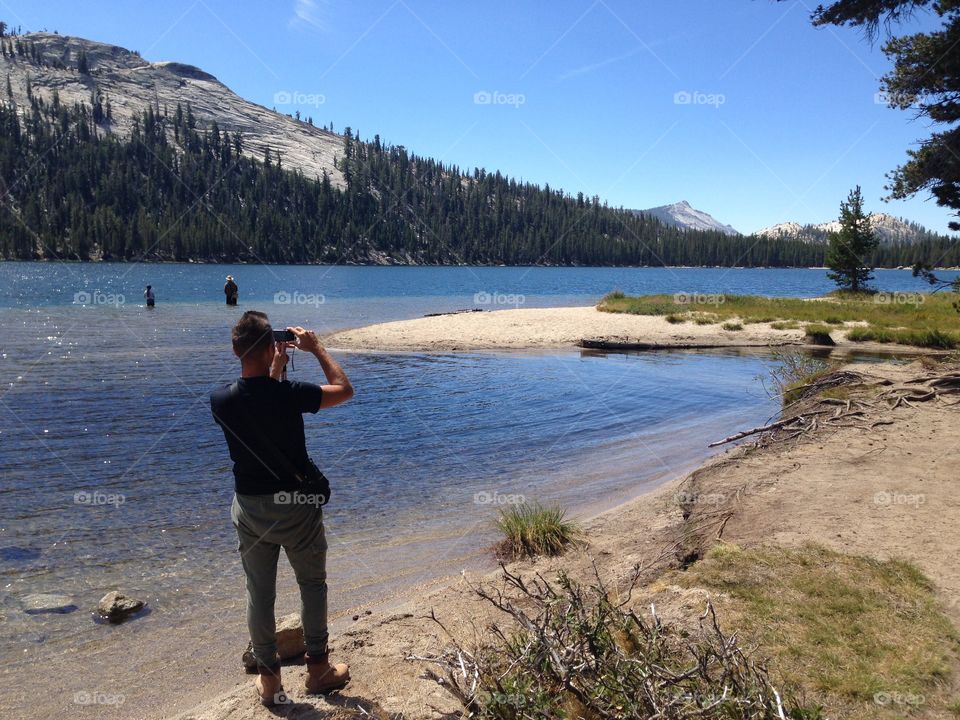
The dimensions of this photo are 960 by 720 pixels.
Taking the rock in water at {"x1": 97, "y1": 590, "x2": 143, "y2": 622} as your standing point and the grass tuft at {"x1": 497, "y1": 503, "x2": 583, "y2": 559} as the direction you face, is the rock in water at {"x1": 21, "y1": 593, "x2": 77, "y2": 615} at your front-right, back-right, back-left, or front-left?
back-left

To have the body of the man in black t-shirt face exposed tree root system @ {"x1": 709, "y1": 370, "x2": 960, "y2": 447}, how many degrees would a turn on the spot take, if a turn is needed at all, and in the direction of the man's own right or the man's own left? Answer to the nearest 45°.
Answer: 0° — they already face it

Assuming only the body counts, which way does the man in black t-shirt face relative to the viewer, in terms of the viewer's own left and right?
facing away from the viewer and to the right of the viewer

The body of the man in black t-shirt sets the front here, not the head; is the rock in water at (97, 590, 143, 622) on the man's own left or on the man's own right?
on the man's own left

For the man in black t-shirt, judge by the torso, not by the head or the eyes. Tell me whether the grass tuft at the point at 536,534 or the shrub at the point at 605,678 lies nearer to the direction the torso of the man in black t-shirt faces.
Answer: the grass tuft

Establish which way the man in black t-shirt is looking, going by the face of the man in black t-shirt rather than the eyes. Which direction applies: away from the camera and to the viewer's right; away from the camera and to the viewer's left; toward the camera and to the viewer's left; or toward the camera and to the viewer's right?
away from the camera and to the viewer's right

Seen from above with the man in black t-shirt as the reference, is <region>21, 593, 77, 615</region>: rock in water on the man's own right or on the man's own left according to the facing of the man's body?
on the man's own left
